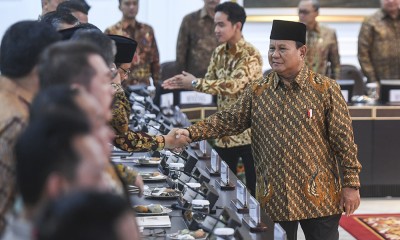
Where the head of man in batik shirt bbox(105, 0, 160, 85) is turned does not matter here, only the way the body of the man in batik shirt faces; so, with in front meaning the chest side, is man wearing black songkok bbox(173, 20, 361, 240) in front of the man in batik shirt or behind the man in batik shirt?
in front

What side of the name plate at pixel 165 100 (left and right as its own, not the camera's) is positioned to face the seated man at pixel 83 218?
front

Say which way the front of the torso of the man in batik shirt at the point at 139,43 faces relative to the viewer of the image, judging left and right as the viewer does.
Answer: facing the viewer

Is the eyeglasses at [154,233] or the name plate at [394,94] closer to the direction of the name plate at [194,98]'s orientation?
the eyeglasses

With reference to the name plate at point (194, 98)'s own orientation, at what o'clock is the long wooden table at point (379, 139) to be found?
The long wooden table is roughly at 9 o'clock from the name plate.

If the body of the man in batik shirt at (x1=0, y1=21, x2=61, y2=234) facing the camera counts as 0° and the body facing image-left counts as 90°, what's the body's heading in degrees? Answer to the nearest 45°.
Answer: approximately 225°

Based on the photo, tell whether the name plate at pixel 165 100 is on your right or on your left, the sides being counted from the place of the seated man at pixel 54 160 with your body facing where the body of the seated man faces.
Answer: on your left

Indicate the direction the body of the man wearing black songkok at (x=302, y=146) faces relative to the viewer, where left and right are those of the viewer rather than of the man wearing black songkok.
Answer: facing the viewer and to the left of the viewer

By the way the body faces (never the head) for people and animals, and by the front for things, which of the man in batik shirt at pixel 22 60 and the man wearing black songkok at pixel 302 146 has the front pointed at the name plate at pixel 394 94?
the man in batik shirt

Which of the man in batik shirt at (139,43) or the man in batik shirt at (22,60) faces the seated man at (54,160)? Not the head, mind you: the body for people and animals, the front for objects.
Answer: the man in batik shirt at (139,43)

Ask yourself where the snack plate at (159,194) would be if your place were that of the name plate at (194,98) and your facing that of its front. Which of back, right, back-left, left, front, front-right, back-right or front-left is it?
front

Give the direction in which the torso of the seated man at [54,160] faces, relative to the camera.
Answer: to the viewer's right

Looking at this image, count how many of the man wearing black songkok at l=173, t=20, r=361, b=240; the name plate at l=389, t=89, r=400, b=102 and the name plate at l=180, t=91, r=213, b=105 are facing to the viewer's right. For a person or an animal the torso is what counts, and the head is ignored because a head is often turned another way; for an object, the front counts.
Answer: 0

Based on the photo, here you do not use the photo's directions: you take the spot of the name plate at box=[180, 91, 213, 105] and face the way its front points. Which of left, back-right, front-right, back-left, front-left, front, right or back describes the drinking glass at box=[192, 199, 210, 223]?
front

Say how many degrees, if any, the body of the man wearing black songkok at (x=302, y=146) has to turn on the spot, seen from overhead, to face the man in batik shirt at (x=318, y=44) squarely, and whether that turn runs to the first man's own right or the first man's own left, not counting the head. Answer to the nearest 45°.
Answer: approximately 135° to the first man's own right
